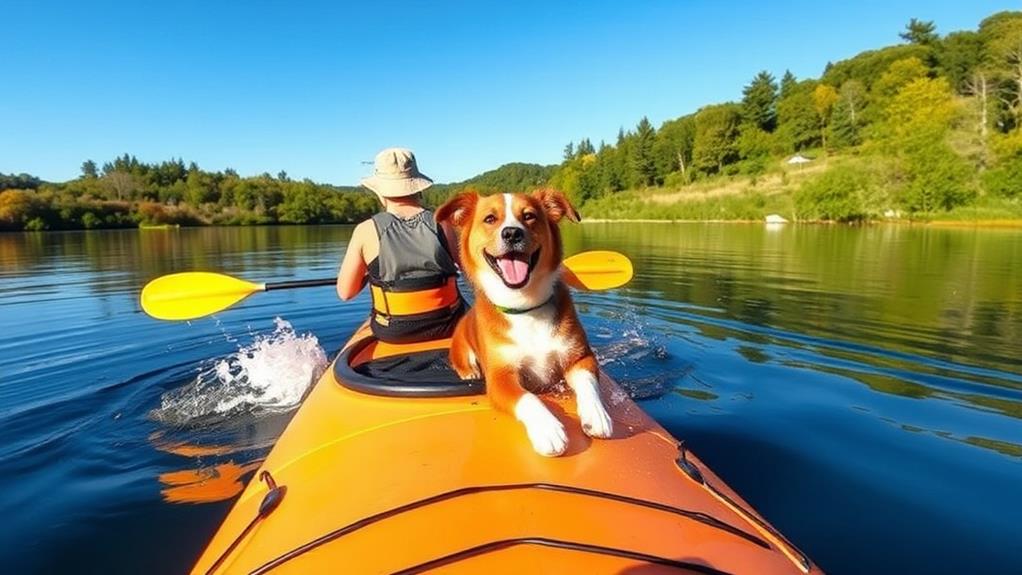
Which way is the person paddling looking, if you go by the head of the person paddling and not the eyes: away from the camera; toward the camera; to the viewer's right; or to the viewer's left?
away from the camera

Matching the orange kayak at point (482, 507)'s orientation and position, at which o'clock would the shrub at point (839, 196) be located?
The shrub is roughly at 1 o'clock from the orange kayak.

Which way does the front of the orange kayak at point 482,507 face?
away from the camera
